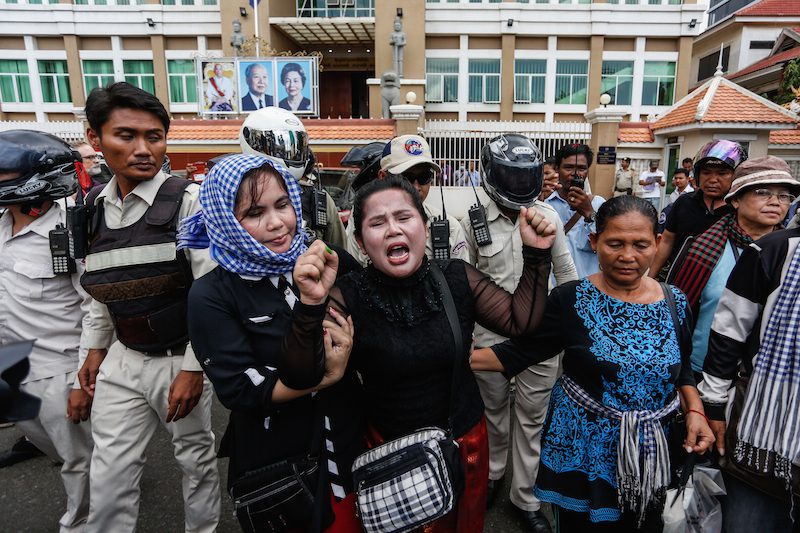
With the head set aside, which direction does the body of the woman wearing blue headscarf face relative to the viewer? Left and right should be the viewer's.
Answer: facing the viewer and to the right of the viewer

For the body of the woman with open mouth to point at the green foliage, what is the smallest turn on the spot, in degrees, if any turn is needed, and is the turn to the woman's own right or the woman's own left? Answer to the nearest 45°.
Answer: approximately 135° to the woman's own left

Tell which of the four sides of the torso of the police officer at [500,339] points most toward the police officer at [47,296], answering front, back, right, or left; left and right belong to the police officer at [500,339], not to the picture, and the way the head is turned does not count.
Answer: right

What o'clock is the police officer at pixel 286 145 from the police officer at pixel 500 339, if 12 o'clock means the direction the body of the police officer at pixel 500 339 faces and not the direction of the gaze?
the police officer at pixel 286 145 is roughly at 3 o'clock from the police officer at pixel 500 339.

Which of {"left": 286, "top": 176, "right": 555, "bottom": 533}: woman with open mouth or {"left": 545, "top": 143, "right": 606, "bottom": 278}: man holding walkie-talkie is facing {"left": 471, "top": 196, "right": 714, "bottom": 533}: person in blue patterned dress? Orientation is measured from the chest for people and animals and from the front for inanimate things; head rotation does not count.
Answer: the man holding walkie-talkie

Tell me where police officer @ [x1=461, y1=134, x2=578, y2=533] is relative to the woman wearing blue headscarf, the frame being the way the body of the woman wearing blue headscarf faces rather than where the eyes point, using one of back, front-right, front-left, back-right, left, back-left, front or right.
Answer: left

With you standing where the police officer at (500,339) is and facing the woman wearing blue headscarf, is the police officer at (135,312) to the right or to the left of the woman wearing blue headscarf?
right

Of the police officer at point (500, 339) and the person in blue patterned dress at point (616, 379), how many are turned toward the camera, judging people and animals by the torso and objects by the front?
2

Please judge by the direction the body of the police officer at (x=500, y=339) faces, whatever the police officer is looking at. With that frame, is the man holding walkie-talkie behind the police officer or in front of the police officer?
behind

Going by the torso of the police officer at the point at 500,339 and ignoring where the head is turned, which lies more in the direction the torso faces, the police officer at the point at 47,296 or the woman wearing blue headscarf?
the woman wearing blue headscarf

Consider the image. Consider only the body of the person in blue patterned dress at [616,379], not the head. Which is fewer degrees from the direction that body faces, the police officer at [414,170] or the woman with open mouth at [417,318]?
the woman with open mouth
